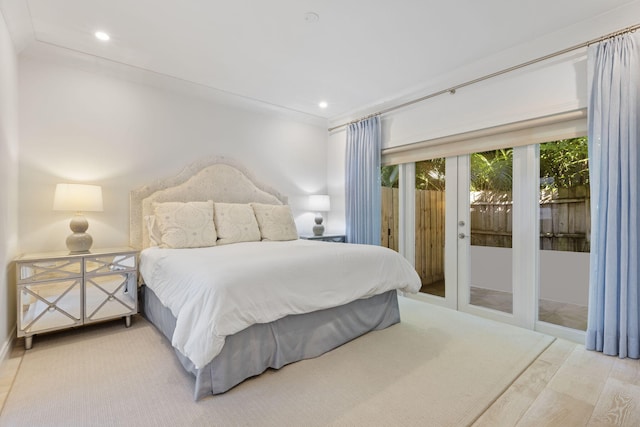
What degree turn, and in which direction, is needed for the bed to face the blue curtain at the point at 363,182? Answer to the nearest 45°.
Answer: approximately 90° to its left

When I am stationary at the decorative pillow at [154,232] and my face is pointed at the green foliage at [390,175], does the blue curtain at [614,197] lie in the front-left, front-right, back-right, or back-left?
front-right

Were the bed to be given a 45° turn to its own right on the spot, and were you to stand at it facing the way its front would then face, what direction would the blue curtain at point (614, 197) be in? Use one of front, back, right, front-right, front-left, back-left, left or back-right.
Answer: left

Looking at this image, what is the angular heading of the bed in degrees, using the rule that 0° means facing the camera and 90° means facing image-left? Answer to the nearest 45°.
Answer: approximately 315°

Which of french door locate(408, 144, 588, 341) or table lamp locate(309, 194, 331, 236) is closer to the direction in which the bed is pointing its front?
the french door

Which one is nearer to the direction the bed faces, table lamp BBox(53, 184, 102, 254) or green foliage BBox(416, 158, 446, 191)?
the green foliage

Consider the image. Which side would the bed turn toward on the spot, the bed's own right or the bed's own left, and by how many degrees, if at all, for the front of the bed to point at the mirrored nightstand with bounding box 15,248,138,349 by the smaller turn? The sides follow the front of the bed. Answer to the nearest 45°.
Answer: approximately 135° to the bed's own right

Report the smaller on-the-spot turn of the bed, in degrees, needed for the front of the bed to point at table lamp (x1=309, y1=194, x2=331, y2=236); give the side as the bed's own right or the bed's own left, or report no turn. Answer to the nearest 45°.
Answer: approximately 90° to the bed's own left

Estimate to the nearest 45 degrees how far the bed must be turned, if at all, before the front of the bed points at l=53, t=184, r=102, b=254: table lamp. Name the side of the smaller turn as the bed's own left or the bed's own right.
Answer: approximately 135° to the bed's own right

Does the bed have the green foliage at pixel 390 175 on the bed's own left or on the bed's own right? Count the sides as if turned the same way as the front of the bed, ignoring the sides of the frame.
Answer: on the bed's own left
